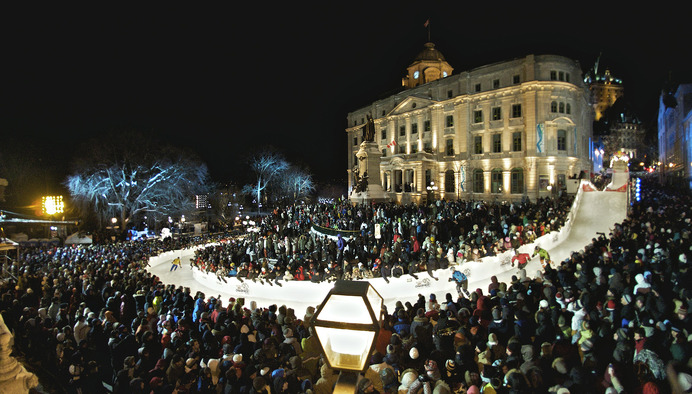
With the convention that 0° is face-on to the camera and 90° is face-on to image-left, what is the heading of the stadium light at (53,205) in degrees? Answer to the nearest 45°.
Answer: approximately 0°

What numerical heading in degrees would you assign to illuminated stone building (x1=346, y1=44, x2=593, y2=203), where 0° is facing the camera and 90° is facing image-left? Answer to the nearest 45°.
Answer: approximately 45°

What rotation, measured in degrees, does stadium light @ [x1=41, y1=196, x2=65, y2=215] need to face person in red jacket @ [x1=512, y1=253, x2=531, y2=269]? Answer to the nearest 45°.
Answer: approximately 45° to its left

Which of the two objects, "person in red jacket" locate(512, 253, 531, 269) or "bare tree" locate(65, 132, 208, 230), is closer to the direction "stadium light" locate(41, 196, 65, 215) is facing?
the person in red jacket

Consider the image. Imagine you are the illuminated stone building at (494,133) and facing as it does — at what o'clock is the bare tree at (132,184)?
The bare tree is roughly at 1 o'clock from the illuminated stone building.

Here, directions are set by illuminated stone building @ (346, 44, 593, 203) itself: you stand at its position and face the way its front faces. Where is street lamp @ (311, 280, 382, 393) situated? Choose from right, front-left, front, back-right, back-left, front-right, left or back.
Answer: front-left

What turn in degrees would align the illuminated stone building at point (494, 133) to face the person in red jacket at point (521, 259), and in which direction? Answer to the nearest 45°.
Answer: approximately 45° to its left
